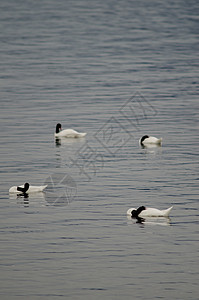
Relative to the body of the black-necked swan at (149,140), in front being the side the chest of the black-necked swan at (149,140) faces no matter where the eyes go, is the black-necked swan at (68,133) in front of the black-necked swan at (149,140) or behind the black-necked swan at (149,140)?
in front

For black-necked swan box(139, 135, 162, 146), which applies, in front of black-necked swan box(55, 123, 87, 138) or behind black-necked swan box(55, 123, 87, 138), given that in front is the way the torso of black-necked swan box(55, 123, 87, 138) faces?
behind

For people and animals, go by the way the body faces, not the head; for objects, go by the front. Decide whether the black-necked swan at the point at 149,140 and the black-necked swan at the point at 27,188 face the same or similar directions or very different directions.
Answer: same or similar directions

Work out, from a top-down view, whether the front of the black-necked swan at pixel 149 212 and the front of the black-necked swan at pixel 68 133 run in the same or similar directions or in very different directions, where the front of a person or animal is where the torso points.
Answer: same or similar directions

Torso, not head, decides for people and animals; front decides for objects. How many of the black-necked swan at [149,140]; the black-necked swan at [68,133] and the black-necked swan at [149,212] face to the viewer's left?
3

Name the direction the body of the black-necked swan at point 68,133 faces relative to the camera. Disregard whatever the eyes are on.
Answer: to the viewer's left

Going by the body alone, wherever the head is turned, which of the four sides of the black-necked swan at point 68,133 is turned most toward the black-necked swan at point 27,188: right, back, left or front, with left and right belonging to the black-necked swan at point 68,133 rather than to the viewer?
left

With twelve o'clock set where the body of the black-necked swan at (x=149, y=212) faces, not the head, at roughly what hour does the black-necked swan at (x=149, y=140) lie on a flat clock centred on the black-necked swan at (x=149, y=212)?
the black-necked swan at (x=149, y=140) is roughly at 3 o'clock from the black-necked swan at (x=149, y=212).

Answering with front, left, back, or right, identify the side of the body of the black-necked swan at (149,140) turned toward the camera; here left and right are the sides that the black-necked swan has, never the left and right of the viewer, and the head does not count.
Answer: left

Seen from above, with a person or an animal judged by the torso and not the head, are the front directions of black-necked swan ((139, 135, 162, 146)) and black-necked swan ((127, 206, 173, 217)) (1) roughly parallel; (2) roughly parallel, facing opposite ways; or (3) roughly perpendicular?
roughly parallel

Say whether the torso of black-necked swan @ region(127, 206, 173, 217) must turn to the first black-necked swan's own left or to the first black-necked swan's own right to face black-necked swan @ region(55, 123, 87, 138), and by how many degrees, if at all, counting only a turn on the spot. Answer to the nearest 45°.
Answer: approximately 90° to the first black-necked swan's own right

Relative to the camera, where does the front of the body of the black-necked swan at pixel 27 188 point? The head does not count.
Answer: to the viewer's left

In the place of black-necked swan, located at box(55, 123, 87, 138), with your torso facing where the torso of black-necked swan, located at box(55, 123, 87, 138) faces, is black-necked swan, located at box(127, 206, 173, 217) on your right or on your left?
on your left

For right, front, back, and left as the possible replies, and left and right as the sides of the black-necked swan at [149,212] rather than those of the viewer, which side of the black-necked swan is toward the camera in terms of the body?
left
